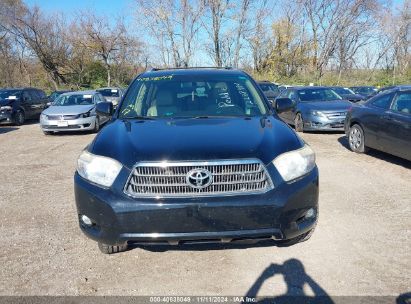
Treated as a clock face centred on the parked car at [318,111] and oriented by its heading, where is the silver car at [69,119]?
The silver car is roughly at 4 o'clock from the parked car.

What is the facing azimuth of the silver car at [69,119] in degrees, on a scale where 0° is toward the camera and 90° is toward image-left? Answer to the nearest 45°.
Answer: approximately 45°

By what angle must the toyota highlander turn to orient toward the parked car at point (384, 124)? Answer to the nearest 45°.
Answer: approximately 135° to its left

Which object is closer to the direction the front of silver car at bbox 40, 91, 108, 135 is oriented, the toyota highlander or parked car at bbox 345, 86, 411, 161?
the toyota highlander

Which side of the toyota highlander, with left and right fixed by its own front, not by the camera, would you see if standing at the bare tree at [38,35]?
back

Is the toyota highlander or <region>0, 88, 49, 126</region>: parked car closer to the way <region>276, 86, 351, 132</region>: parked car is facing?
the toyota highlander

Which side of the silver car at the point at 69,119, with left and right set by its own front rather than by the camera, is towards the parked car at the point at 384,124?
left
